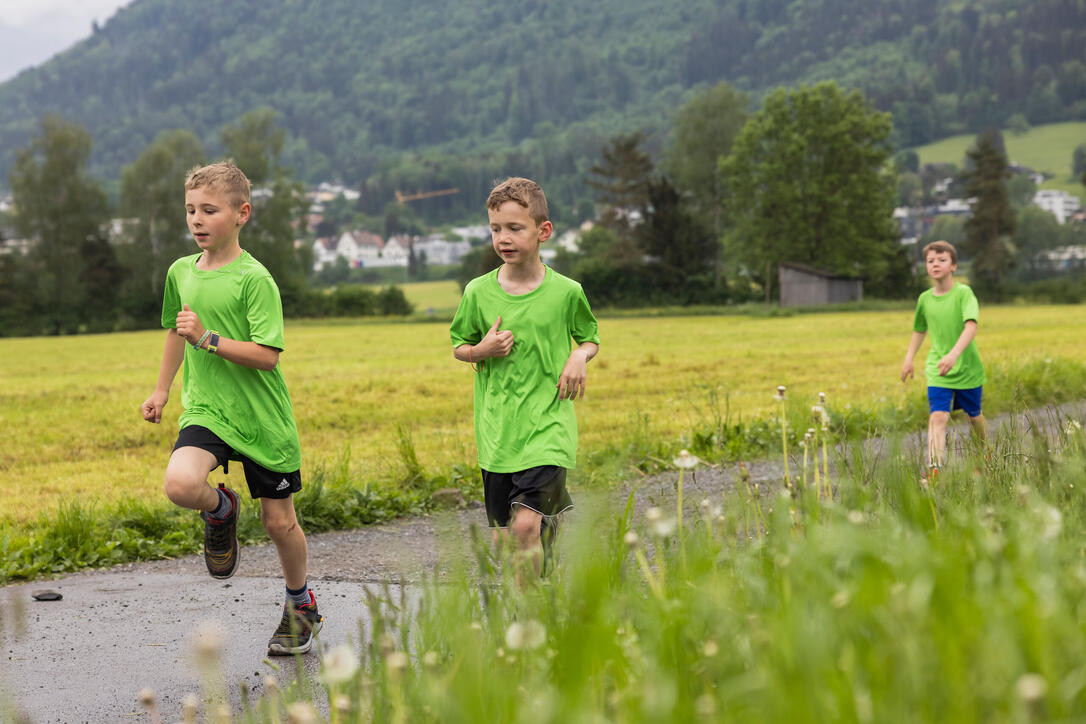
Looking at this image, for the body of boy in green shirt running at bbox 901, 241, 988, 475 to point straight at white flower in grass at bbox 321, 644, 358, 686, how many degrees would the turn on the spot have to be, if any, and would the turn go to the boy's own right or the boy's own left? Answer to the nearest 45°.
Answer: approximately 45° to the boy's own left

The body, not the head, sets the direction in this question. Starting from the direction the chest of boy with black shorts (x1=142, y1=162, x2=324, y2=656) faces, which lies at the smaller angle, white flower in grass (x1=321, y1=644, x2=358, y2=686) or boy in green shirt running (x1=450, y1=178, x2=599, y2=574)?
the white flower in grass

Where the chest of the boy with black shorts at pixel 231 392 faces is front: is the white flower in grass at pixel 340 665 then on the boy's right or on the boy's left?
on the boy's left

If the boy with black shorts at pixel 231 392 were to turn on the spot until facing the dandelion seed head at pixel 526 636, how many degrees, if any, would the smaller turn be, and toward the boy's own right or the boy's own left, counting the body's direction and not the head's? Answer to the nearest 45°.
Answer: approximately 45° to the boy's own left

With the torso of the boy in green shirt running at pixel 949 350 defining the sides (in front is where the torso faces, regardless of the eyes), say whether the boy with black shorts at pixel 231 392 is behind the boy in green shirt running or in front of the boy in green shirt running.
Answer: in front

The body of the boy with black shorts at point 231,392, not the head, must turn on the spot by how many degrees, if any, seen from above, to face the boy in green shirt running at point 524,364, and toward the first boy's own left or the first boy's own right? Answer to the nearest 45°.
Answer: approximately 135° to the first boy's own left

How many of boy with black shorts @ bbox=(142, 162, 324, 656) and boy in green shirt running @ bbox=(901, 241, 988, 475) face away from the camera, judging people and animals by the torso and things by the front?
0

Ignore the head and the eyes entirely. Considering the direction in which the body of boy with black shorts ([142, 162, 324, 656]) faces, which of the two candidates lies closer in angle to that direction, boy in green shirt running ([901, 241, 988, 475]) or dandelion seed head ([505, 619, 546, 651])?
the dandelion seed head

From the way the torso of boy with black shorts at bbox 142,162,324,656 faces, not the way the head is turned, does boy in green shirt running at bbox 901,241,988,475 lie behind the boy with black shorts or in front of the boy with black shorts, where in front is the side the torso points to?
behind

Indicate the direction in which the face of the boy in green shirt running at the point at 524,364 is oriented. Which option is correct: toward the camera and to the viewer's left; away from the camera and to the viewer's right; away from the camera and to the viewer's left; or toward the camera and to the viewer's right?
toward the camera and to the viewer's left

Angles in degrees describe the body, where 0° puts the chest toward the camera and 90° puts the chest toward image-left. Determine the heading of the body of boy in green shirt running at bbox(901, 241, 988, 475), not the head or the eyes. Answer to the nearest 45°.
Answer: approximately 45°

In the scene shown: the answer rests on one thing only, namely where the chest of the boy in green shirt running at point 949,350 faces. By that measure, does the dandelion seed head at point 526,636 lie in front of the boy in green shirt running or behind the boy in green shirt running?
in front
